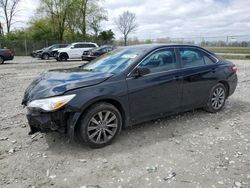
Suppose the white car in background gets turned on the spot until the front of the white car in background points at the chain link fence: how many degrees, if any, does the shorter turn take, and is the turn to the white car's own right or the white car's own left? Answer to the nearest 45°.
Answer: approximately 90° to the white car's own right

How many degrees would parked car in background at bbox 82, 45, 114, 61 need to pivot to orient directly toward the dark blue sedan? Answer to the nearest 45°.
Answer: approximately 45° to its left

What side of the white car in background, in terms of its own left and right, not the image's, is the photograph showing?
left

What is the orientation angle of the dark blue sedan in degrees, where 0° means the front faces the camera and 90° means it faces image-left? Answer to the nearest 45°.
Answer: approximately 45°

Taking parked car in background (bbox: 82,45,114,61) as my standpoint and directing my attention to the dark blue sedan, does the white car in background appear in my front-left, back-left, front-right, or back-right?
back-right

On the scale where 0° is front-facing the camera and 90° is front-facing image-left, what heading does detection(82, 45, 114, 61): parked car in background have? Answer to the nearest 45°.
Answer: approximately 45°

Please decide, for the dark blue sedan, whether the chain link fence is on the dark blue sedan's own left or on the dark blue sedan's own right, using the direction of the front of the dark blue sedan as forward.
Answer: on the dark blue sedan's own right

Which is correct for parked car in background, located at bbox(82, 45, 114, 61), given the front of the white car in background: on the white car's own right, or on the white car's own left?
on the white car's own left
